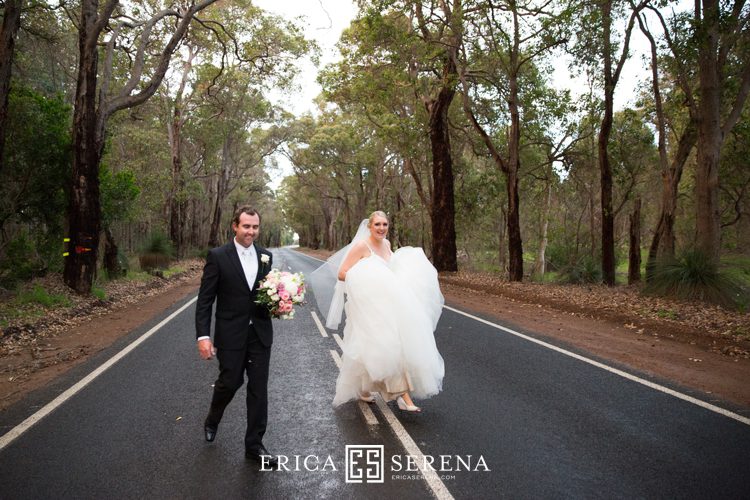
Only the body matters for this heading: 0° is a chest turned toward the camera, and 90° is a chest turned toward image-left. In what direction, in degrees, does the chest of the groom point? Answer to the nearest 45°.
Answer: approximately 315°

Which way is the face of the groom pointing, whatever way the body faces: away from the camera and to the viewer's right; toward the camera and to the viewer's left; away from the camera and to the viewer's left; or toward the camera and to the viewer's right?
toward the camera and to the viewer's right

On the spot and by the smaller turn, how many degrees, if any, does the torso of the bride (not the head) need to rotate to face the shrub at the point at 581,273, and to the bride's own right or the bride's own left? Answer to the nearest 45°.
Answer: approximately 90° to the bride's own left

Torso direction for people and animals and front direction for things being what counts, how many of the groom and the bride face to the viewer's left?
0

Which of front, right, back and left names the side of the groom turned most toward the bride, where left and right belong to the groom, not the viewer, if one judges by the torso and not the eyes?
left

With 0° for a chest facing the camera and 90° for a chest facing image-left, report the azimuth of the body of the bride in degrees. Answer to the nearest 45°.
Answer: approximately 315°

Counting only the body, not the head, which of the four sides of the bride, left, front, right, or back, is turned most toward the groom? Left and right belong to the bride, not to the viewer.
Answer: right

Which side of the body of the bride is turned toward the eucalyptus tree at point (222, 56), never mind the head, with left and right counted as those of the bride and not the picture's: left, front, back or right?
back

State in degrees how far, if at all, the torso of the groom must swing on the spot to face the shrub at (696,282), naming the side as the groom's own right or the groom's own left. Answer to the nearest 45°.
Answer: approximately 90° to the groom's own left

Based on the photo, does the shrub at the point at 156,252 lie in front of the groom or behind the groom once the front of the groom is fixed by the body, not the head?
behind

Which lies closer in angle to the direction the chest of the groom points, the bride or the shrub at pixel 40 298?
the bride

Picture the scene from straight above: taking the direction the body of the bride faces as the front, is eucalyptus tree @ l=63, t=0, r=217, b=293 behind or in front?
behind
